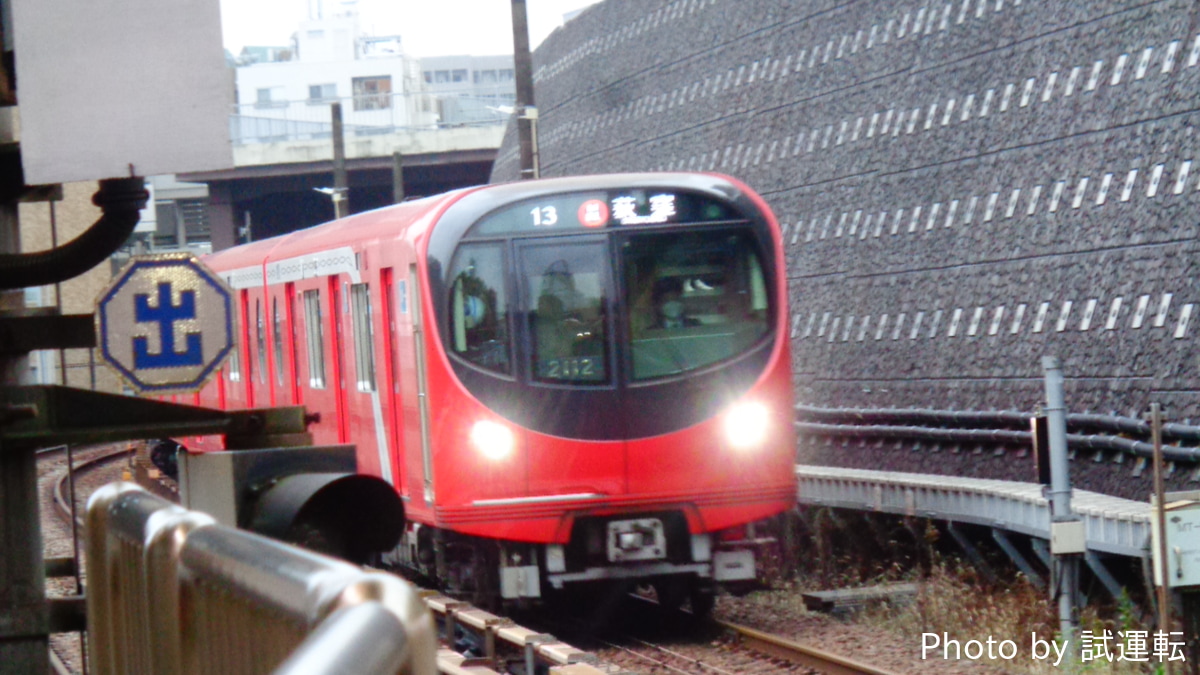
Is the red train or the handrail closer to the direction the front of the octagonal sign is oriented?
the handrail

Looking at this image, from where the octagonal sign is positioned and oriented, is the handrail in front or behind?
in front

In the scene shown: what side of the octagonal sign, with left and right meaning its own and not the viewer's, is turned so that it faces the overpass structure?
back

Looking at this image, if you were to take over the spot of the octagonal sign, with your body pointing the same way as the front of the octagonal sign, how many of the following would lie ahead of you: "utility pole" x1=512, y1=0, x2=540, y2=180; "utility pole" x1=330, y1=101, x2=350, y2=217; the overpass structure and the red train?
0

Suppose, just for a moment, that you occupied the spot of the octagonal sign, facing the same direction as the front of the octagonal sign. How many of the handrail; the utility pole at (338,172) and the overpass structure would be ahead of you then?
1

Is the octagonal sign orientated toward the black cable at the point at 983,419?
no

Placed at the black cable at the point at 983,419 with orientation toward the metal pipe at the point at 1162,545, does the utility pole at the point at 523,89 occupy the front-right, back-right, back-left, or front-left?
back-right

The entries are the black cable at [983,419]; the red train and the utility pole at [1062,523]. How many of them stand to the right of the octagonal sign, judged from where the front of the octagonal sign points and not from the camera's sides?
0

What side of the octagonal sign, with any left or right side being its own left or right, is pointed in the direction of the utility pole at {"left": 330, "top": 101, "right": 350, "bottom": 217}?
back

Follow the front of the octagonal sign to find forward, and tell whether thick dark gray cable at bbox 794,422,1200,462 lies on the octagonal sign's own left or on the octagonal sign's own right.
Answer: on the octagonal sign's own left

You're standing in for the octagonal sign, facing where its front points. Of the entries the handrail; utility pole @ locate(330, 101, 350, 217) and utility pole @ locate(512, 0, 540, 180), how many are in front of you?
1

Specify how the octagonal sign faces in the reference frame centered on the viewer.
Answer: facing the viewer

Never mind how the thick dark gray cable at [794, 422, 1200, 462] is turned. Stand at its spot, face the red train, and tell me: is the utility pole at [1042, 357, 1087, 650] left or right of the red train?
left

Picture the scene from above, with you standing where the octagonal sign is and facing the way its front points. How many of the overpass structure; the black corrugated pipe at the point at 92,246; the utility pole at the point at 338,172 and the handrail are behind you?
2

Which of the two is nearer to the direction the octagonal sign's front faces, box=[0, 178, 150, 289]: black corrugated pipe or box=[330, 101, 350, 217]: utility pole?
the black corrugated pipe

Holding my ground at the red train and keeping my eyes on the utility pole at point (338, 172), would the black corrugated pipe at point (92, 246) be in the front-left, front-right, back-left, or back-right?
back-left

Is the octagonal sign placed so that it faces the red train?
no
